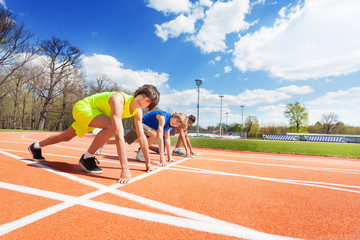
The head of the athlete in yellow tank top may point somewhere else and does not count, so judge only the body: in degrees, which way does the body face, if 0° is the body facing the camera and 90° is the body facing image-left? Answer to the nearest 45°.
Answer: approximately 315°
